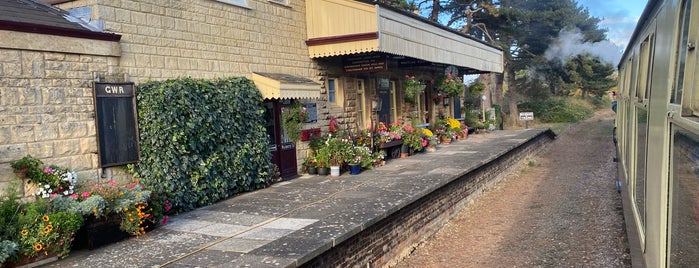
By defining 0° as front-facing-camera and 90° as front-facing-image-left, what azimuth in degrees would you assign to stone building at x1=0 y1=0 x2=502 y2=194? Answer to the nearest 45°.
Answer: approximately 315°

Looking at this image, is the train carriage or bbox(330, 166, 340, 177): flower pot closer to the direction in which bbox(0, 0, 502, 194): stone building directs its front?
the train carriage

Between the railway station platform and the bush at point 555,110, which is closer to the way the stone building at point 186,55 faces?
the railway station platform

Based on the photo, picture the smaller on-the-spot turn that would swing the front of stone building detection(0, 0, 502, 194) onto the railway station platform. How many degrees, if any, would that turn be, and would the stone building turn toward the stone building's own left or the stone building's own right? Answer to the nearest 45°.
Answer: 0° — it already faces it

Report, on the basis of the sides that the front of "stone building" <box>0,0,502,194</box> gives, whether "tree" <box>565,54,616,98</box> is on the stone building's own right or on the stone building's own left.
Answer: on the stone building's own left
